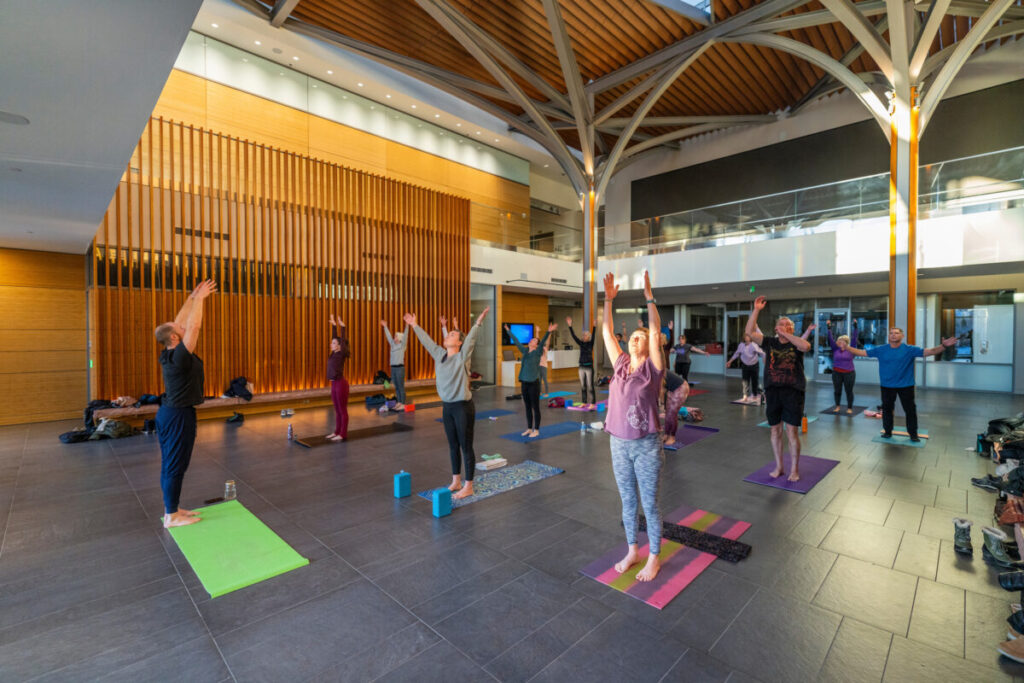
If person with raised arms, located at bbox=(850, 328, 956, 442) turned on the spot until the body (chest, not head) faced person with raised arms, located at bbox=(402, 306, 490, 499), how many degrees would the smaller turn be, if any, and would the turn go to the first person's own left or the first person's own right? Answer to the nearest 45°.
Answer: approximately 45° to the first person's own right

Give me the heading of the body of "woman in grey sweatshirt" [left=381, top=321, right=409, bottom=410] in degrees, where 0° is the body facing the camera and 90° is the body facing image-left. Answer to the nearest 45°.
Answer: approximately 45°

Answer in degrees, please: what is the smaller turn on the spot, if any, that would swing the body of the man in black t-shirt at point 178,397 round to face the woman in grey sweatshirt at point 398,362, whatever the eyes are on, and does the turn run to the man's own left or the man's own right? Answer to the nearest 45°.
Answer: approximately 45° to the man's own left

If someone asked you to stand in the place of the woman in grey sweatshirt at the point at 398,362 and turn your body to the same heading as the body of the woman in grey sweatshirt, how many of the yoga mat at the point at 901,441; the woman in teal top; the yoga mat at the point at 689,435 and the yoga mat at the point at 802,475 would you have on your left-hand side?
4

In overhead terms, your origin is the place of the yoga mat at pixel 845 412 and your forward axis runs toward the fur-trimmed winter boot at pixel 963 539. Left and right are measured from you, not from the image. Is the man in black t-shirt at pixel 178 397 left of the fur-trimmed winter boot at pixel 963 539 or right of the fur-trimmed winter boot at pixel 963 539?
right

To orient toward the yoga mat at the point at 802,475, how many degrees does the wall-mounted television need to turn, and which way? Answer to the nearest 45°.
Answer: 0° — it already faces it

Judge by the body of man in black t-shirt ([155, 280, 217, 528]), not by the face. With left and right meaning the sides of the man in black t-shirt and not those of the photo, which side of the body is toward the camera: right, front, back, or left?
right

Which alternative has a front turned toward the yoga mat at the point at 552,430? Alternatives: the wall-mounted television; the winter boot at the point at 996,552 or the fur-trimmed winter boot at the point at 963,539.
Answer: the wall-mounted television

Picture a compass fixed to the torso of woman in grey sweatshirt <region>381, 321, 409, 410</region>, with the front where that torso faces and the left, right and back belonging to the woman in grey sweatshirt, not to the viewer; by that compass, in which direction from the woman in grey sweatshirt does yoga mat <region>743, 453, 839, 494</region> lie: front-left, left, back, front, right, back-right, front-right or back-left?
left

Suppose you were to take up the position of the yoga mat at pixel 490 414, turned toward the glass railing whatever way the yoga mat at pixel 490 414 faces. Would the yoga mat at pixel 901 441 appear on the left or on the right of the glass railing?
right

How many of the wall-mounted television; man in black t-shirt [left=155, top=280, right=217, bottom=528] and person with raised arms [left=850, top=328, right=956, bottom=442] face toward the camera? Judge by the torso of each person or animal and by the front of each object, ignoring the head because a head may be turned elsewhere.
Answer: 2

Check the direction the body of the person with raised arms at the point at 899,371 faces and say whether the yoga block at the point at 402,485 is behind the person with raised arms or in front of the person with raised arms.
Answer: in front

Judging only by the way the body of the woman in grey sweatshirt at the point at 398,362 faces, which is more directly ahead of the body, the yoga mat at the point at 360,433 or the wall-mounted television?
the yoga mat

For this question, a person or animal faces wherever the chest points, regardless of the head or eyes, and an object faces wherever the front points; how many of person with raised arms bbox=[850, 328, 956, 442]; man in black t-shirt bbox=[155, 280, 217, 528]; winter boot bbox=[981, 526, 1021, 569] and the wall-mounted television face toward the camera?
2

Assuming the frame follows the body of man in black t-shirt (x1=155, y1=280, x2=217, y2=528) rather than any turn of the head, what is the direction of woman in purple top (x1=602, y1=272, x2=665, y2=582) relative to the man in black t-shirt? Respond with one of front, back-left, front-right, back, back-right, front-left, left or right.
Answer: front-right
